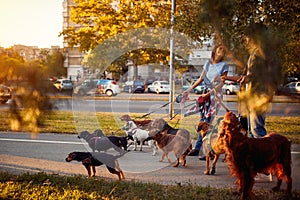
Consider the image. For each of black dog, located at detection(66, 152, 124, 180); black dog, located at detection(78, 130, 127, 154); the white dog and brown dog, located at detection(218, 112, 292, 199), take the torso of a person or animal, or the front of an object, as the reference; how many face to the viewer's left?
4

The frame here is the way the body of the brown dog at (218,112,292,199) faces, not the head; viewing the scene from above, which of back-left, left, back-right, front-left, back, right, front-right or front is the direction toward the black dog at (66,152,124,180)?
front

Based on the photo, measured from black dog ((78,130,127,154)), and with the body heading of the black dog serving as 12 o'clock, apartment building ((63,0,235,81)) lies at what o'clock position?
The apartment building is roughly at 4 o'clock from the black dog.

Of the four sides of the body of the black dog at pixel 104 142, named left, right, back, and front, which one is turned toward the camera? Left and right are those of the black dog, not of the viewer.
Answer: left

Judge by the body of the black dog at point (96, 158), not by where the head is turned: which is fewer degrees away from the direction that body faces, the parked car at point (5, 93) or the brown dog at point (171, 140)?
the parked car

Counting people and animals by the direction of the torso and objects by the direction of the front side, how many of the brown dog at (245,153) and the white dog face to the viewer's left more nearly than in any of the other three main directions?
2

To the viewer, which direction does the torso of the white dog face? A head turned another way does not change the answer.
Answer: to the viewer's left

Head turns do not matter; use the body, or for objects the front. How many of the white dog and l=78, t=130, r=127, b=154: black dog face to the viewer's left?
2

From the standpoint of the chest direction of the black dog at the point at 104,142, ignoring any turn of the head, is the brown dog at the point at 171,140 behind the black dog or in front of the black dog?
behind

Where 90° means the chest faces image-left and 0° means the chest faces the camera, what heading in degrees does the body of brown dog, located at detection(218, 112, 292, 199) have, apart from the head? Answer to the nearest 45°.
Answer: approximately 90°

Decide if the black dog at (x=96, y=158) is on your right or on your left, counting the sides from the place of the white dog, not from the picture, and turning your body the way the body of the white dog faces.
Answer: on your left

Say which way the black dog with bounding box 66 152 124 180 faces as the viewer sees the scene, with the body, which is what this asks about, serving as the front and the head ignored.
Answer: to the viewer's left

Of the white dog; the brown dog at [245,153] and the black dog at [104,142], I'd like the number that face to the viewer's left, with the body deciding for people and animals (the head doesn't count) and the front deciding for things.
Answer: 3

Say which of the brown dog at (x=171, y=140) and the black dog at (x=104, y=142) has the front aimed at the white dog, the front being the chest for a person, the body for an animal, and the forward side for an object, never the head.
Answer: the brown dog
